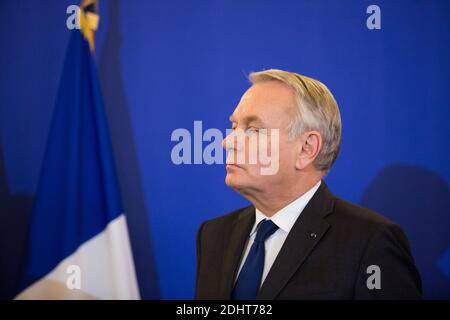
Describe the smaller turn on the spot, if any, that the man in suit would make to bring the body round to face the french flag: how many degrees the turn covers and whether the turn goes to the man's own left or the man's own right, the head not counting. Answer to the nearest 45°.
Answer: approximately 90° to the man's own right

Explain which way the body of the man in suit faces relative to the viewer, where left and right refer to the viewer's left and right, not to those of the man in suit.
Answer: facing the viewer and to the left of the viewer

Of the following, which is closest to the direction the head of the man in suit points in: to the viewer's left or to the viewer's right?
to the viewer's left
